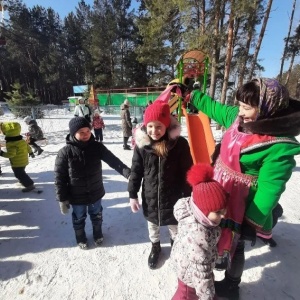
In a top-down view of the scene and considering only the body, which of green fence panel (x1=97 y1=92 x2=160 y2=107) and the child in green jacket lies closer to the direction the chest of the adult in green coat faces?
the child in green jacket

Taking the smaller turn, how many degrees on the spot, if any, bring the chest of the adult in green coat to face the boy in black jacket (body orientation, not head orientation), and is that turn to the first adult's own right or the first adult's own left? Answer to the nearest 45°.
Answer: approximately 45° to the first adult's own right

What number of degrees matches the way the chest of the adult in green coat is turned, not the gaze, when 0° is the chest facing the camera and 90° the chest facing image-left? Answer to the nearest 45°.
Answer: approximately 45°

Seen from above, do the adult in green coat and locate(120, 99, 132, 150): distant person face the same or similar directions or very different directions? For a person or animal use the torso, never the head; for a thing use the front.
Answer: very different directions

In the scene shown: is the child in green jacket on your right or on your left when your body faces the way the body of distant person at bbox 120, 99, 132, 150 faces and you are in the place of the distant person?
on your right
